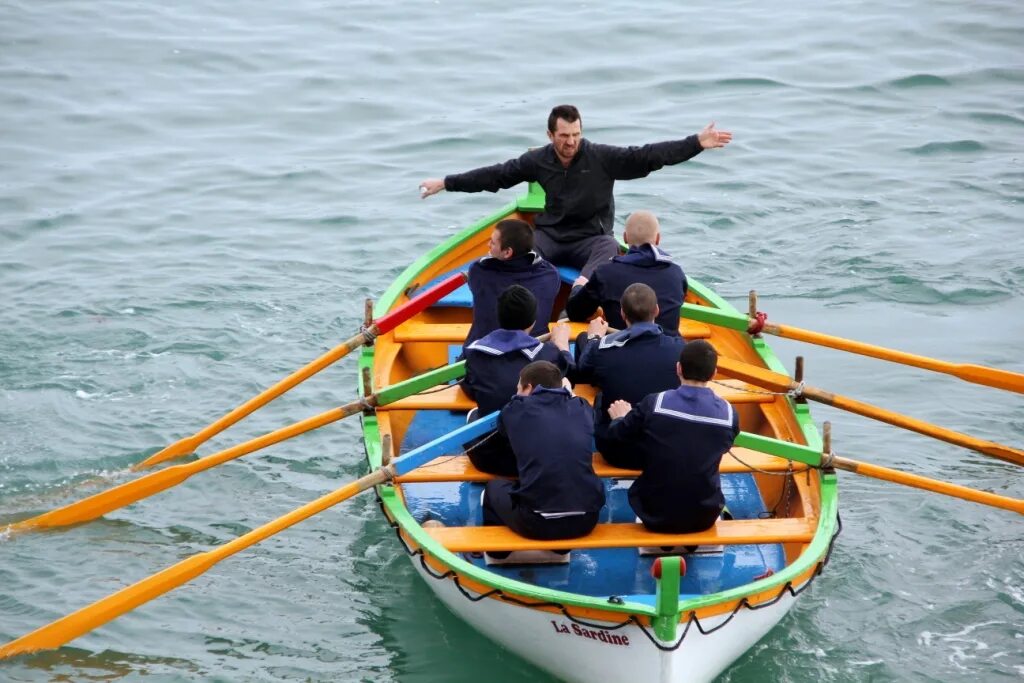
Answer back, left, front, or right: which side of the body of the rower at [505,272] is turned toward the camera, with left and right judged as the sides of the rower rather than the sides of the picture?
back

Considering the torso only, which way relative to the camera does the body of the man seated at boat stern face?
toward the camera

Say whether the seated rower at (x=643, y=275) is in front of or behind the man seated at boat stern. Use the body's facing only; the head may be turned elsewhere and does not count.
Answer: in front

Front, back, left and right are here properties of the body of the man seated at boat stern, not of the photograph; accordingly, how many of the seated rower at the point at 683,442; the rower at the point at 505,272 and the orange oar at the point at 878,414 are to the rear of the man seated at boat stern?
0

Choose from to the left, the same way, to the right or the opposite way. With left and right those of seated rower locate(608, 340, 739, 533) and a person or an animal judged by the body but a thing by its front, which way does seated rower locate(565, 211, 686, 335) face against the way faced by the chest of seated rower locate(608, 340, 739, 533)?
the same way

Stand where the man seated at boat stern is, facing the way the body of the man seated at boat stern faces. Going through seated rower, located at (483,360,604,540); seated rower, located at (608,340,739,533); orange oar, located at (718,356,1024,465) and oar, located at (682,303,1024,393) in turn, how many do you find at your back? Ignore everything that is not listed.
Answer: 0

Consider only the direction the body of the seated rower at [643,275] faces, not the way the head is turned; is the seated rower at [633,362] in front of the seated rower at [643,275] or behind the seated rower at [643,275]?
behind

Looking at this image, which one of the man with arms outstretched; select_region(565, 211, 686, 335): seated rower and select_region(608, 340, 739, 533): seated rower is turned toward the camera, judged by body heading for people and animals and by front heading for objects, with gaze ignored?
the man with arms outstretched

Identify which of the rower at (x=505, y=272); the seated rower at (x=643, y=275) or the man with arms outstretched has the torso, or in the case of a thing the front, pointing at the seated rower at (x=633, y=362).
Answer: the man with arms outstretched

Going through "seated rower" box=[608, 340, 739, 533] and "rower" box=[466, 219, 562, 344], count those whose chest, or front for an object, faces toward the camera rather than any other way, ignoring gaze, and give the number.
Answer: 0

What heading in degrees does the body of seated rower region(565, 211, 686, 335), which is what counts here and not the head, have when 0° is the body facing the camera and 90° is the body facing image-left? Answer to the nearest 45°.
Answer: approximately 180°

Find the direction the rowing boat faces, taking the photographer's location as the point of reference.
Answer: facing the viewer

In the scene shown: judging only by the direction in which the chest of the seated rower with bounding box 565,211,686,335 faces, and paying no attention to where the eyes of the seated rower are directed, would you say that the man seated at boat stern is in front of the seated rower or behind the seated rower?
in front

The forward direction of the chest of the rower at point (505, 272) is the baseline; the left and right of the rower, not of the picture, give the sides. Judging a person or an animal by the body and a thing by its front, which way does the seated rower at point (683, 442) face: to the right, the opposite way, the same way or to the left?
the same way

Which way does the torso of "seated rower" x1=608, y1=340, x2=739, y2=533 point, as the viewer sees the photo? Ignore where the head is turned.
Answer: away from the camera

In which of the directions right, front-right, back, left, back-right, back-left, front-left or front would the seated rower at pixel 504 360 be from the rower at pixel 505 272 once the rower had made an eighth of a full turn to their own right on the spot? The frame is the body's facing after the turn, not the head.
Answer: back-right

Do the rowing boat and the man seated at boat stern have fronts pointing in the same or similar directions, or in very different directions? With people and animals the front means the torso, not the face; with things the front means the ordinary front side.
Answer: same or similar directions
